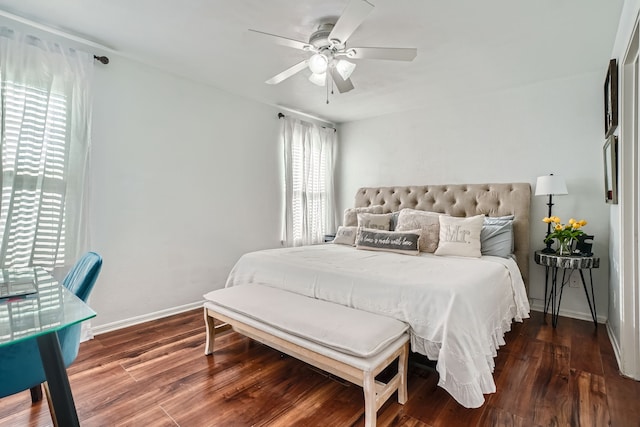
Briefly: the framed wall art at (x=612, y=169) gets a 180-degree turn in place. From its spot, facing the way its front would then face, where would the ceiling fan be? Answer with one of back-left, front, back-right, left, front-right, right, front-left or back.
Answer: back-right

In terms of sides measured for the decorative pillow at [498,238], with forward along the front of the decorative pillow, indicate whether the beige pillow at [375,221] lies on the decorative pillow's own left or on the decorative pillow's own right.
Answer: on the decorative pillow's own right

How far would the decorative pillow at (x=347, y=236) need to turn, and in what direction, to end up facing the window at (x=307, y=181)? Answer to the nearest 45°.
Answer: approximately 90° to its right

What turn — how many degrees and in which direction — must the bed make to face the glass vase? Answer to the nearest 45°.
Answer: approximately 180°

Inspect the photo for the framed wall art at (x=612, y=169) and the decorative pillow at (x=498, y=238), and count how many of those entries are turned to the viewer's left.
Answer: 1

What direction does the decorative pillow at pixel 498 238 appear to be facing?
toward the camera

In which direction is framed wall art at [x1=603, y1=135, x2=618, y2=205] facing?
to the viewer's left

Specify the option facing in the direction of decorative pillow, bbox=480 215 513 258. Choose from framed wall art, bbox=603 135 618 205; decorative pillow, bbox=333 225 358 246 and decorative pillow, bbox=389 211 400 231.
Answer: the framed wall art

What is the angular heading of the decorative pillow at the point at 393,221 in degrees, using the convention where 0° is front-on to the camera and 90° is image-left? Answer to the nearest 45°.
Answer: approximately 45°

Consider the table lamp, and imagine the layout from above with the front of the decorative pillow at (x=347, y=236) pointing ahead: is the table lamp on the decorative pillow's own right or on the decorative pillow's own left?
on the decorative pillow's own left

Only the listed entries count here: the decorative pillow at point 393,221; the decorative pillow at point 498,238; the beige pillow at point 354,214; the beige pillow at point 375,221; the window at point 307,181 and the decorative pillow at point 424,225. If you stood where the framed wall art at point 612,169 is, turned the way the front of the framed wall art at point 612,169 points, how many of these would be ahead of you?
6

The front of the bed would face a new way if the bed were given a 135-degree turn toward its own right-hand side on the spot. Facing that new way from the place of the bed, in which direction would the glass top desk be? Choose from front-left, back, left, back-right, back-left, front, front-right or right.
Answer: back-left

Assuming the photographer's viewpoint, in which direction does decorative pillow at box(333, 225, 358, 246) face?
facing the viewer and to the left of the viewer
